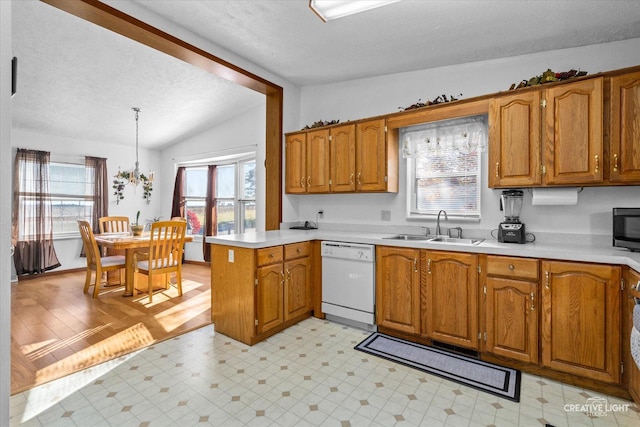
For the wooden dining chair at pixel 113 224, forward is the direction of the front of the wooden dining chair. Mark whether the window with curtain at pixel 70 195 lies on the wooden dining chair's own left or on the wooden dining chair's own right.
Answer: on the wooden dining chair's own right

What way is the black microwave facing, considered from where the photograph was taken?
facing the viewer and to the left of the viewer

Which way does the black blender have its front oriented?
toward the camera

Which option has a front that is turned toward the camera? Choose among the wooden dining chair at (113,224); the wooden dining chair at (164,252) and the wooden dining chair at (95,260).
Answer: the wooden dining chair at (113,224)

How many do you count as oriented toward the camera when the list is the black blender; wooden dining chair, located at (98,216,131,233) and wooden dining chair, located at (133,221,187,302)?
2

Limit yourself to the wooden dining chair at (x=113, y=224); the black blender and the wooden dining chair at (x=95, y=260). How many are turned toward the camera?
2

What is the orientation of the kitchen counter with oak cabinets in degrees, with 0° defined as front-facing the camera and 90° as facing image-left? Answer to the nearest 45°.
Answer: approximately 45°

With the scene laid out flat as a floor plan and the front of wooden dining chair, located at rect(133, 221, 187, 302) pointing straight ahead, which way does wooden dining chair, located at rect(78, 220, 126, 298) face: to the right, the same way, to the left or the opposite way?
to the right

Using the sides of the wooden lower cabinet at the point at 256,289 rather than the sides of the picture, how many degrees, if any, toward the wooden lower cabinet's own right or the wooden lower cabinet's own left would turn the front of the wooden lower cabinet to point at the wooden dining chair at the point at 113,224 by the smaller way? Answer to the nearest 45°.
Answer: approximately 180°

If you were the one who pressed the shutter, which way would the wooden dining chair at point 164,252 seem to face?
facing away from the viewer and to the left of the viewer

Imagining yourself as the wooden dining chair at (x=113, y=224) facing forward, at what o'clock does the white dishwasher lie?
The white dishwasher is roughly at 11 o'clock from the wooden dining chair.

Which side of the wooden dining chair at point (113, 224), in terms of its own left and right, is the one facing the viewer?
front

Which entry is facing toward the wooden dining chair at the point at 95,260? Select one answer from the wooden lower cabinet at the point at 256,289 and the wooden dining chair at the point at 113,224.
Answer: the wooden dining chair at the point at 113,224

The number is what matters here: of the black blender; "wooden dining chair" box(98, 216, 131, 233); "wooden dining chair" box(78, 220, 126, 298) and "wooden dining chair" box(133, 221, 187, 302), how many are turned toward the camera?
2
